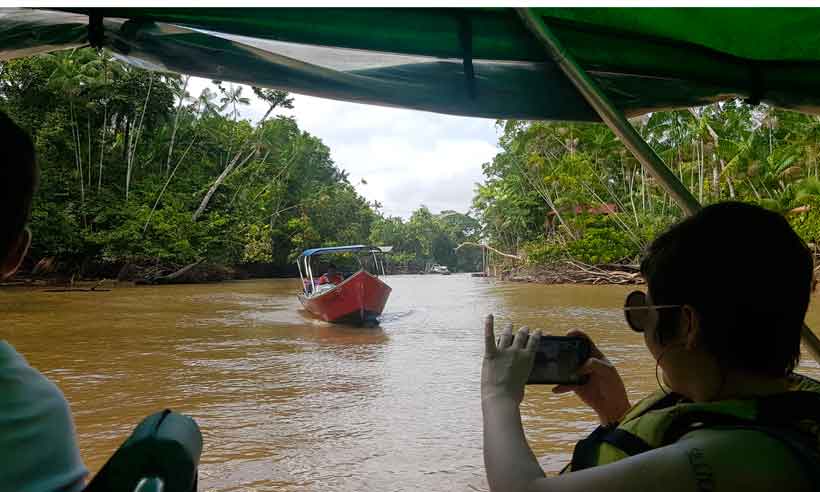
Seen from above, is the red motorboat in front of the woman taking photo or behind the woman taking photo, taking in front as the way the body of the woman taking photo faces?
in front

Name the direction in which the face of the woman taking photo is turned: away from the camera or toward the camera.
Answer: away from the camera

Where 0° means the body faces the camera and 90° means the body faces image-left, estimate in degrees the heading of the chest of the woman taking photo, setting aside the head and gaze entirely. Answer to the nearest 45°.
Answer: approximately 135°

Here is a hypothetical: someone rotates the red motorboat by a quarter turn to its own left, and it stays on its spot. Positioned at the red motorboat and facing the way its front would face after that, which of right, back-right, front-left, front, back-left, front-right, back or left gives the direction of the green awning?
back-right

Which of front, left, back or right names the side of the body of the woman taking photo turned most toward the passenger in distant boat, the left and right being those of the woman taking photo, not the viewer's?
front
